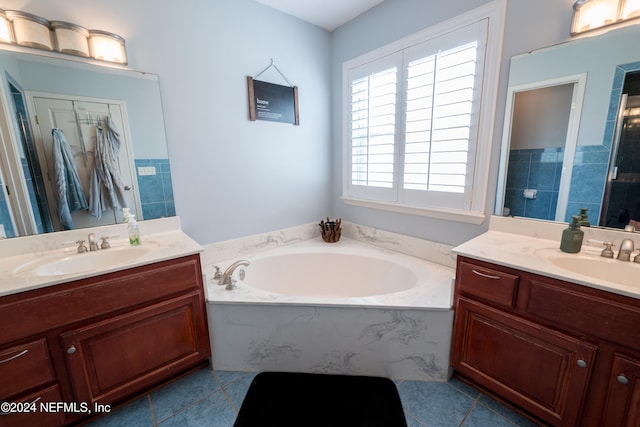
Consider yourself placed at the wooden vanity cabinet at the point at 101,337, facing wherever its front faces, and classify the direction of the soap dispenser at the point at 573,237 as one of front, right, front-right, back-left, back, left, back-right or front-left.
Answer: front

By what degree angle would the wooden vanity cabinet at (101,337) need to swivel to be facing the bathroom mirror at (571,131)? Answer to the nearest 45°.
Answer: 0° — it already faces it

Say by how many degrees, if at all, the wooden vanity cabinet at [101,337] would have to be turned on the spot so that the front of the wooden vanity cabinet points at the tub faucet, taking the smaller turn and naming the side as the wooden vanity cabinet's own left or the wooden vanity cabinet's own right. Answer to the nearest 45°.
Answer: approximately 45° to the wooden vanity cabinet's own left

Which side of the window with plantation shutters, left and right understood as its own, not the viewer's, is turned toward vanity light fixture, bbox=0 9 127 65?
front

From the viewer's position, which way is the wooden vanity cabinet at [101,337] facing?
facing the viewer and to the right of the viewer

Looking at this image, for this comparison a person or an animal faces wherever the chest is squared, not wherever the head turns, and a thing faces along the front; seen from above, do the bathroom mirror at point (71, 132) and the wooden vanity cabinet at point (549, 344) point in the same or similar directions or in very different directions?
very different directions

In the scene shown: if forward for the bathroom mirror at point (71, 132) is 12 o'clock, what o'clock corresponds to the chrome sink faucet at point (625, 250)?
The chrome sink faucet is roughly at 12 o'clock from the bathroom mirror.

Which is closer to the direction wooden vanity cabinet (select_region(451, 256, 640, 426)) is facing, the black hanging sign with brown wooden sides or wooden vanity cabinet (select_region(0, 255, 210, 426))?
the wooden vanity cabinet

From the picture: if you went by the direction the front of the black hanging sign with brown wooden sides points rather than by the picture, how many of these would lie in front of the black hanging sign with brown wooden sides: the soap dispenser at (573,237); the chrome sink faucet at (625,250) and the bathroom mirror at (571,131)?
3

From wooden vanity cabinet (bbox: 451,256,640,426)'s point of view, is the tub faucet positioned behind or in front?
in front

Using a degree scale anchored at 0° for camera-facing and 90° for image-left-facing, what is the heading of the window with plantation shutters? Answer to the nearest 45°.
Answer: approximately 45°

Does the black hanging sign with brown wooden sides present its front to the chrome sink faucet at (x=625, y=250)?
yes
